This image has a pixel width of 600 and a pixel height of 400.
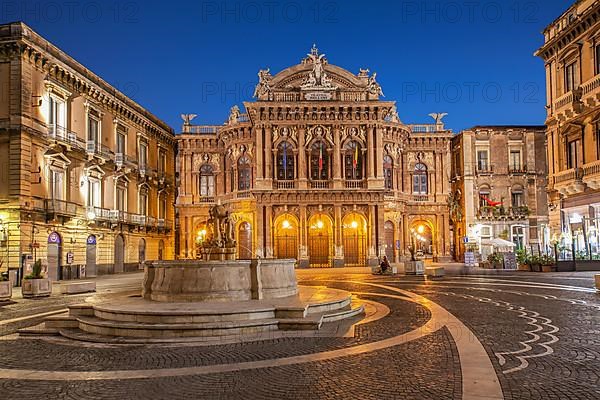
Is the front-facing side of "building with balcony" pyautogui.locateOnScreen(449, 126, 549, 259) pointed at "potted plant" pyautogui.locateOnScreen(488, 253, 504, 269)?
yes

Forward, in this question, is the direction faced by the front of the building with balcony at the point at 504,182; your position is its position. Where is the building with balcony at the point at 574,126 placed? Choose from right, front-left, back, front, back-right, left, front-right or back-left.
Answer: front

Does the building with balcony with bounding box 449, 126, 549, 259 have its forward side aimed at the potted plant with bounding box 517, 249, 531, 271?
yes

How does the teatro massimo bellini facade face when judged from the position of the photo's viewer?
facing the viewer

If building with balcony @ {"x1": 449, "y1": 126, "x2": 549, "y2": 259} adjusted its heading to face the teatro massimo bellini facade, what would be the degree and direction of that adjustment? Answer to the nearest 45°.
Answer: approximately 45° to its right

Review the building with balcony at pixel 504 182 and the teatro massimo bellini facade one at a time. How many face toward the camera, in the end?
2

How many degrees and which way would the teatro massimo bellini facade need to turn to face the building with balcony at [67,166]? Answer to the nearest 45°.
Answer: approximately 45° to its right

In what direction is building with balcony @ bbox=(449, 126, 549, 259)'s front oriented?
toward the camera

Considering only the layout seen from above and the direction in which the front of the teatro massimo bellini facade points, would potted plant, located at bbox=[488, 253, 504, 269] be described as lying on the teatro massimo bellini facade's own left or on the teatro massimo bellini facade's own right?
on the teatro massimo bellini facade's own left

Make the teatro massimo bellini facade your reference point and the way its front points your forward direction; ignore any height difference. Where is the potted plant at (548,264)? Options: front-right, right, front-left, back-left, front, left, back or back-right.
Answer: front-left

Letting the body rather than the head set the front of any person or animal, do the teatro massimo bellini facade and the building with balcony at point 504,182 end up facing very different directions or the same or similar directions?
same or similar directions

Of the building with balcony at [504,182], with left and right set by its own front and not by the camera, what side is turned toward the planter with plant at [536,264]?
front

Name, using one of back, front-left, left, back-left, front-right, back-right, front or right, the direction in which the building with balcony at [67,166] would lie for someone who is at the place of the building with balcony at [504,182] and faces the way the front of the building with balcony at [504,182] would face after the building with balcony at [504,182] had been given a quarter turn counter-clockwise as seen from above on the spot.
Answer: back-right

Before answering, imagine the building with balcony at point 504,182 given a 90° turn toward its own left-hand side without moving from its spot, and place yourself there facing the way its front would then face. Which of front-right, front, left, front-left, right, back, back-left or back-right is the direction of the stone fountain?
right

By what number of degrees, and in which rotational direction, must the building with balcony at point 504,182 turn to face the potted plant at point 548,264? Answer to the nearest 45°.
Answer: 0° — it already faces it

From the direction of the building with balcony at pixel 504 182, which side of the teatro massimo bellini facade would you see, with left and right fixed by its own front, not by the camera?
left
